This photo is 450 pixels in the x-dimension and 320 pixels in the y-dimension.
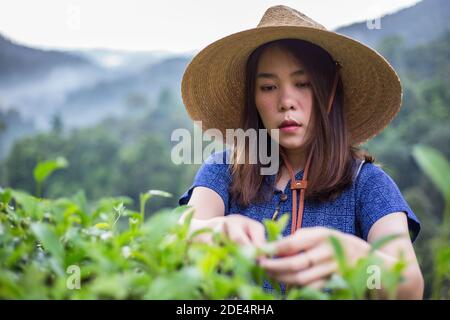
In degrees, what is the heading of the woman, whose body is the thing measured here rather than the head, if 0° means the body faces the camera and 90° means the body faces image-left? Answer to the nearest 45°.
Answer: approximately 0°

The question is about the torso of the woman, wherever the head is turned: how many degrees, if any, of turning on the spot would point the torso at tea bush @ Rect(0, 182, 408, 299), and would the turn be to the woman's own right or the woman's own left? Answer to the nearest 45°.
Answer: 0° — they already face it
